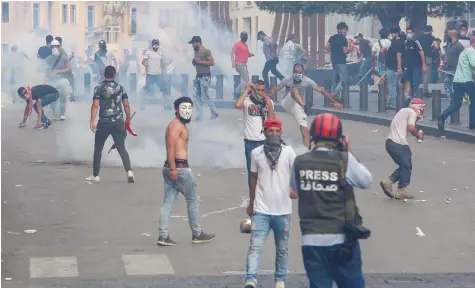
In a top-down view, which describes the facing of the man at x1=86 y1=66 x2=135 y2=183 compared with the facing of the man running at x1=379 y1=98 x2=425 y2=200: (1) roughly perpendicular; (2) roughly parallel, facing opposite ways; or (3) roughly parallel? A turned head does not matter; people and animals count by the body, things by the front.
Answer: roughly perpendicular

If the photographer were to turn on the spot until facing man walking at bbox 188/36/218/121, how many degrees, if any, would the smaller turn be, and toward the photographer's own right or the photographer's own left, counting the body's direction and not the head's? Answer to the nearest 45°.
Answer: approximately 45° to the photographer's own left

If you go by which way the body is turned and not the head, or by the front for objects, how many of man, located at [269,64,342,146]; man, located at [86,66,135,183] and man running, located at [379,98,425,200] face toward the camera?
1

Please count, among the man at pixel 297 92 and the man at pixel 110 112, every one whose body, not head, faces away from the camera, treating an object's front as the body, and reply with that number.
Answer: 1

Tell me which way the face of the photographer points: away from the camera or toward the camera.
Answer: away from the camera

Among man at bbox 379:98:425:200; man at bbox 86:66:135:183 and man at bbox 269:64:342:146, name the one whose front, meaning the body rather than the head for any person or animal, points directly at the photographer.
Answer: man at bbox 269:64:342:146

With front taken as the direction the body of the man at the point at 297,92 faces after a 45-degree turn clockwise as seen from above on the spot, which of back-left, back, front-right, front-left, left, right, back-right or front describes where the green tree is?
back-right

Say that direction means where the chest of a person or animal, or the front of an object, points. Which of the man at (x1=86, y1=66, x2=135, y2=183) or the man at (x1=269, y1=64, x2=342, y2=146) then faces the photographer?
the man at (x1=269, y1=64, x2=342, y2=146)

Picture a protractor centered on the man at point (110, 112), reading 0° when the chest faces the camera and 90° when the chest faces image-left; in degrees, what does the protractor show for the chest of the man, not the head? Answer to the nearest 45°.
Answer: approximately 180°

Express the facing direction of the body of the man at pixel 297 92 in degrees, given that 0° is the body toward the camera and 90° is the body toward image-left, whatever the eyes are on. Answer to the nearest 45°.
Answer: approximately 0°

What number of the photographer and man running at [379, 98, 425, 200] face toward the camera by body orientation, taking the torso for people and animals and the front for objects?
0

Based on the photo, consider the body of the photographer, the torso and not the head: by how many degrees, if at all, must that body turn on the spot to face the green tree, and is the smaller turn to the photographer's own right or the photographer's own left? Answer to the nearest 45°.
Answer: approximately 45° to the photographer's own left

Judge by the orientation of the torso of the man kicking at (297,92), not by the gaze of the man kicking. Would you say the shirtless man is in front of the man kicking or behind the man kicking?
in front
